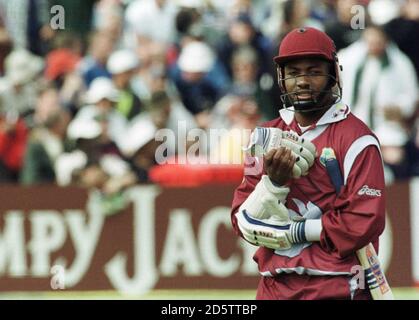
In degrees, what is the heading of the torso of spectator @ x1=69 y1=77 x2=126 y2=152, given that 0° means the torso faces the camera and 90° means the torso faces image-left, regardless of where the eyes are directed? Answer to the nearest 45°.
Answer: approximately 0°

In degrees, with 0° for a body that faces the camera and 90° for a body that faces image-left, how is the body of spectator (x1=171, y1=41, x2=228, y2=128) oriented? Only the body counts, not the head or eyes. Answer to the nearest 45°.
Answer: approximately 0°

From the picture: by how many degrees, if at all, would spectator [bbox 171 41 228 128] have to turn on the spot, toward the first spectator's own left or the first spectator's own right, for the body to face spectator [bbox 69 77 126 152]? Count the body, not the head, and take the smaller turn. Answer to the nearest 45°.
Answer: approximately 90° to the first spectator's own right

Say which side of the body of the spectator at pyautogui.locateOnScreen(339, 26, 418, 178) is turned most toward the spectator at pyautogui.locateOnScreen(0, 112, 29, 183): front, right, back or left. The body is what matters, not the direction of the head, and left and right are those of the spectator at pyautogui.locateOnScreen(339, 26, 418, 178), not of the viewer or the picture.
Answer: right

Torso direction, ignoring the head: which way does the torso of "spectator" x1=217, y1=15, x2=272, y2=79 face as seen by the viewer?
toward the camera

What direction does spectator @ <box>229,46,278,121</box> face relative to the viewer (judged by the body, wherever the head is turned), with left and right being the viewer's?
facing the viewer
